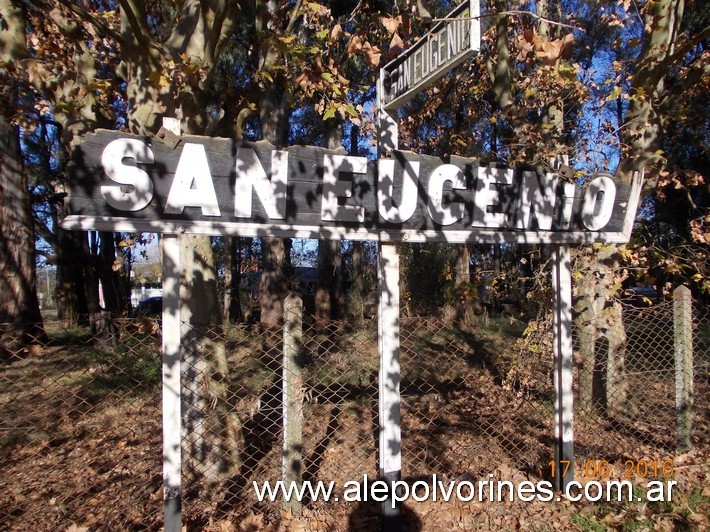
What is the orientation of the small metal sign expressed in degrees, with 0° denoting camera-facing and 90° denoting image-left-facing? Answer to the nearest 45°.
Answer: approximately 45°

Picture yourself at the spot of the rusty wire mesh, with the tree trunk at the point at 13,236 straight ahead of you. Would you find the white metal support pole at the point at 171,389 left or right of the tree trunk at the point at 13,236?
left

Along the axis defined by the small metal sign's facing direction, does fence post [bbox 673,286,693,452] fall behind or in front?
behind
